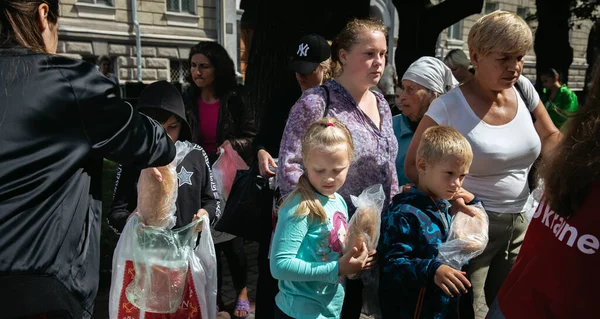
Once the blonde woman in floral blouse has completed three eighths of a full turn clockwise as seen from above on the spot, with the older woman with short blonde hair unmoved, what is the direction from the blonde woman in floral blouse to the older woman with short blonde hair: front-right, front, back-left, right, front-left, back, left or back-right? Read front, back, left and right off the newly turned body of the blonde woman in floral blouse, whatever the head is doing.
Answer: back

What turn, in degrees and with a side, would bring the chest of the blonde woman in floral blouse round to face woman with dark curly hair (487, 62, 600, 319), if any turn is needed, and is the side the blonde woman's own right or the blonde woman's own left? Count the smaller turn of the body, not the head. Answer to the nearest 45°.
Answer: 0° — they already face them

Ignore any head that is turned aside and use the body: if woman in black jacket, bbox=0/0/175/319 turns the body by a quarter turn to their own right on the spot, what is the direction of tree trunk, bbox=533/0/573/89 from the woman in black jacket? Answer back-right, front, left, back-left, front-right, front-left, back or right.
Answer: left

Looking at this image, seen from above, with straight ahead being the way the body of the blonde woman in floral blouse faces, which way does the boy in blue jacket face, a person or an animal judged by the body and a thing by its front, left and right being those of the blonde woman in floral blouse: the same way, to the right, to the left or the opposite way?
the same way

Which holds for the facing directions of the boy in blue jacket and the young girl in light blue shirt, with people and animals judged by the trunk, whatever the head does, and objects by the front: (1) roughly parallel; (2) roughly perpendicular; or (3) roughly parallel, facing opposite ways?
roughly parallel

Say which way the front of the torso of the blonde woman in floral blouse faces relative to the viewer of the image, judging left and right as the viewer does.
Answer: facing the viewer and to the right of the viewer

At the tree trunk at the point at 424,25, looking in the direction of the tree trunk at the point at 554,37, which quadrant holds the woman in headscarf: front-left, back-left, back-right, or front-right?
back-right

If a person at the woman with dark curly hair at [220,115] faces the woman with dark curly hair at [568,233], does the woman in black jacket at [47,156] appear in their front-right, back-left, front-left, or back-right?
front-right

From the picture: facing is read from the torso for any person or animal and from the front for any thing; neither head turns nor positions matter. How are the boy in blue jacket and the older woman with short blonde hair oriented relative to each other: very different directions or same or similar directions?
same or similar directions

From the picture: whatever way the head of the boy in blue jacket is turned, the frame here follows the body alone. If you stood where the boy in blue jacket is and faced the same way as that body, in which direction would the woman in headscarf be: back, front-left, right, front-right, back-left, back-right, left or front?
back-left

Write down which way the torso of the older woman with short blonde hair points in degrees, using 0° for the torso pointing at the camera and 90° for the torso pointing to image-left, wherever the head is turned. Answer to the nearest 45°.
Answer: approximately 315°

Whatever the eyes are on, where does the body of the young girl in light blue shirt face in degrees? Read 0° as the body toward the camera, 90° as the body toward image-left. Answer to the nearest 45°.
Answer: approximately 315°

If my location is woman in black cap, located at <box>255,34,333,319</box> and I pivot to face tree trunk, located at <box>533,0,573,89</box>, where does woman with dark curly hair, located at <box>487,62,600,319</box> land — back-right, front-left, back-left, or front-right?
back-right

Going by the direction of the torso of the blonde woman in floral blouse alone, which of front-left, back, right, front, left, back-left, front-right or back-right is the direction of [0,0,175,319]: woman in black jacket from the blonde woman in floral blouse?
right

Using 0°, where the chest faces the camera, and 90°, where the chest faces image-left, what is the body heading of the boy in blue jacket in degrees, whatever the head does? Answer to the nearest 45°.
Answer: approximately 315°

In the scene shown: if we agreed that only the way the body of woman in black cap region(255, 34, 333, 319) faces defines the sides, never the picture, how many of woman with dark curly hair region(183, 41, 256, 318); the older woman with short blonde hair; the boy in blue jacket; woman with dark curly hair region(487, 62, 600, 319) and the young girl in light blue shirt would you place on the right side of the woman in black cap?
1

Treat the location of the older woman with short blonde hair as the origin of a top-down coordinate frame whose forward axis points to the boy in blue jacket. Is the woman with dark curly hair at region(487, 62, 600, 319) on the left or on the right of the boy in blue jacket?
left

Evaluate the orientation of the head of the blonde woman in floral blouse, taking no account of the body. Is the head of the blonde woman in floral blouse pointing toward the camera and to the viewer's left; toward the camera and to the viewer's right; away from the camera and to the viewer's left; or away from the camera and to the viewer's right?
toward the camera and to the viewer's right

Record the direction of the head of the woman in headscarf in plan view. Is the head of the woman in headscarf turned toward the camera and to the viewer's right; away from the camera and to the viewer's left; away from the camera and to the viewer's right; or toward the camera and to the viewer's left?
toward the camera and to the viewer's left
